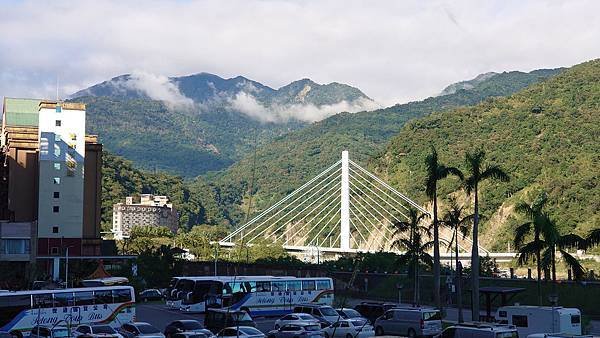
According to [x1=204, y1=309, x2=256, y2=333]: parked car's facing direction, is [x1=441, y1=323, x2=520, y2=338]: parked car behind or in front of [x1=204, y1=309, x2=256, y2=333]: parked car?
in front

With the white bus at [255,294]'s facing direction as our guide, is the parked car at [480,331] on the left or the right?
on its left

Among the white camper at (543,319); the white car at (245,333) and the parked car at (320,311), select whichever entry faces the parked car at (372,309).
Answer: the white camper

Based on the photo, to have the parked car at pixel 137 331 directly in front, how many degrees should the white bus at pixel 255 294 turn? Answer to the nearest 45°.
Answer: approximately 45° to its left

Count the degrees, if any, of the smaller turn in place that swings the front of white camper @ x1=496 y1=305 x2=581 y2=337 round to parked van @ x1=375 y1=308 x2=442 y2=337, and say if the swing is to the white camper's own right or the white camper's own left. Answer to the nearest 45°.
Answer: approximately 45° to the white camper's own left

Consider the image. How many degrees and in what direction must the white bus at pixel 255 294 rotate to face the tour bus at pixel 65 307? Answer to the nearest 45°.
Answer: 0° — it already faces it

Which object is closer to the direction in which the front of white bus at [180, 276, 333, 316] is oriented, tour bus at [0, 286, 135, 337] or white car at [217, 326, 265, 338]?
the tour bus

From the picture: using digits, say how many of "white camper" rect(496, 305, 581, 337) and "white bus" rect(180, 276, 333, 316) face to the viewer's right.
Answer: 0

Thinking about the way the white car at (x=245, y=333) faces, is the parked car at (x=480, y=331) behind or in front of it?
in front

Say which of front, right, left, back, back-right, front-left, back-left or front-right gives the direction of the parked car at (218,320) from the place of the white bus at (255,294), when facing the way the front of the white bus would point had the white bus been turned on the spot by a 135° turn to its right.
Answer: back

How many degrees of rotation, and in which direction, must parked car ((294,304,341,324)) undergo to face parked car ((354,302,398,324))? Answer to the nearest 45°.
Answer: approximately 90° to its left

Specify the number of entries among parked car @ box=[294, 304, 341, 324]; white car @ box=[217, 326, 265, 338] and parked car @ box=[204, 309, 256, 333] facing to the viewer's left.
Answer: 0

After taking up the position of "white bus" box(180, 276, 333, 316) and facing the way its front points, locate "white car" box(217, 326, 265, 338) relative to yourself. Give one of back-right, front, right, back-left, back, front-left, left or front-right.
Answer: front-left

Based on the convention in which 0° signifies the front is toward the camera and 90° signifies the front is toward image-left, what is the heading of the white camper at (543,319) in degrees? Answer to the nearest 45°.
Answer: approximately 135°

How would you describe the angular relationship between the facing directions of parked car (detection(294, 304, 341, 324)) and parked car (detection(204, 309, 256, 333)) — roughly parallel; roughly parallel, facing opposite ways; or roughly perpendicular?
roughly parallel
